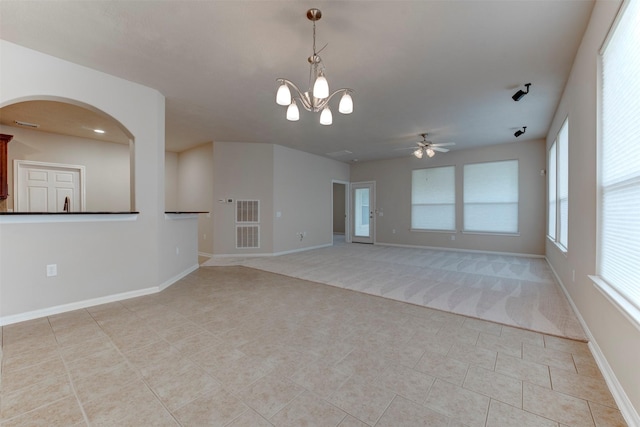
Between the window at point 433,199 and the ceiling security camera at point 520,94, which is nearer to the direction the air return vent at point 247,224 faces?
the ceiling security camera

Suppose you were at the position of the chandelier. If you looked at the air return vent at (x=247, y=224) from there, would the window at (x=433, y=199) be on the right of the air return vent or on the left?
right

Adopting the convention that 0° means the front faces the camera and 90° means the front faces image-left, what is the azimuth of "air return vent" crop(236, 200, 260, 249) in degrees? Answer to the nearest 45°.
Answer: approximately 0°

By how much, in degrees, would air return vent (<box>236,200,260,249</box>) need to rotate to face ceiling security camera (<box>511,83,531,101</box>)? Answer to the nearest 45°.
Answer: approximately 45° to its left

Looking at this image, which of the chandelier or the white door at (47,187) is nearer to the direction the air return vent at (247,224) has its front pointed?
the chandelier

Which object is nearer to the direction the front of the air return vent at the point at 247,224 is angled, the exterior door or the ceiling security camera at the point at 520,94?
the ceiling security camera

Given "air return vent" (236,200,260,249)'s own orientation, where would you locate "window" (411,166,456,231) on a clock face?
The window is roughly at 9 o'clock from the air return vent.

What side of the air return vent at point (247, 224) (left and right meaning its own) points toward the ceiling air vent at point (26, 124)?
right

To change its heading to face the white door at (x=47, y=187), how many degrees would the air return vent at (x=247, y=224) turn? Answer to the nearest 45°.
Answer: approximately 90° to its right

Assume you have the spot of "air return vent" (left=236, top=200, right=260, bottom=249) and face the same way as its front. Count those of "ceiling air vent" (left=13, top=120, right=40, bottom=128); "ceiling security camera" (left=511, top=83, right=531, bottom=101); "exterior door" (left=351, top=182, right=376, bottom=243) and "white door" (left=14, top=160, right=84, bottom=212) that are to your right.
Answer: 2

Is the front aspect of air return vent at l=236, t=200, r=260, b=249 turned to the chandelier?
yes

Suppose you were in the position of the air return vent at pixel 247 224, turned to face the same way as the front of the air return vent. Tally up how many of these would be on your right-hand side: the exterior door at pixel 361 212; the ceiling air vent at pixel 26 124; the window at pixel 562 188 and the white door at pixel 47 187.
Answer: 2
